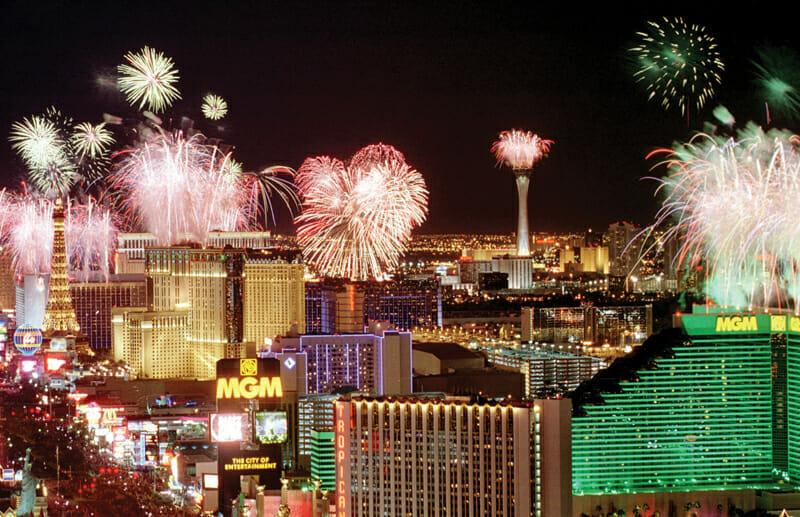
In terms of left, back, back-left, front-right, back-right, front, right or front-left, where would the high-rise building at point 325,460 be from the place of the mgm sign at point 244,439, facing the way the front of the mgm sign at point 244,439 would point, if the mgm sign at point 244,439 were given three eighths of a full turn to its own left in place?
front

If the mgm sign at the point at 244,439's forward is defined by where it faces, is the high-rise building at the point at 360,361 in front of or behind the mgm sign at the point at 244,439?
behind

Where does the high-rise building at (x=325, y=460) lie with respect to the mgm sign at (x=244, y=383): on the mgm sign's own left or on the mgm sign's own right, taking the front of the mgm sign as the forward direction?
on the mgm sign's own left

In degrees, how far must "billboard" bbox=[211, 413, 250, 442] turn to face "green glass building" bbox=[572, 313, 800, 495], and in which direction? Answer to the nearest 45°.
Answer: approximately 90° to its left

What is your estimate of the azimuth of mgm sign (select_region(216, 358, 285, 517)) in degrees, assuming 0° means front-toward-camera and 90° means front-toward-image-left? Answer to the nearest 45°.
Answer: approximately 0°

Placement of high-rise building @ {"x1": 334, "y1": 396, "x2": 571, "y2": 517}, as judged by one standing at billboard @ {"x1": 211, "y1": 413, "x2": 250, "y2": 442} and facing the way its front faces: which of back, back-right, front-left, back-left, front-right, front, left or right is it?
front-left

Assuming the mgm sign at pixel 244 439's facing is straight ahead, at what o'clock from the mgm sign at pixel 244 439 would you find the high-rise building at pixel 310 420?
The high-rise building is roughly at 7 o'clock from the mgm sign.
